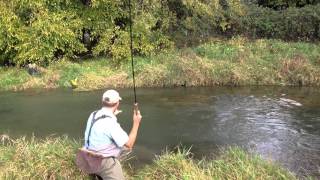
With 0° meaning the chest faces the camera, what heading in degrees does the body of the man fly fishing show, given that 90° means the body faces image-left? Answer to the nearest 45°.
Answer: approximately 225°

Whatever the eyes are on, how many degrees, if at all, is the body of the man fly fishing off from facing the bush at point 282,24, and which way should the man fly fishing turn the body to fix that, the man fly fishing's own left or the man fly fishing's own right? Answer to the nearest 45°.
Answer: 0° — they already face it
